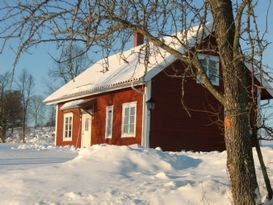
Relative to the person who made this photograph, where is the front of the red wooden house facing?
facing the viewer and to the left of the viewer
